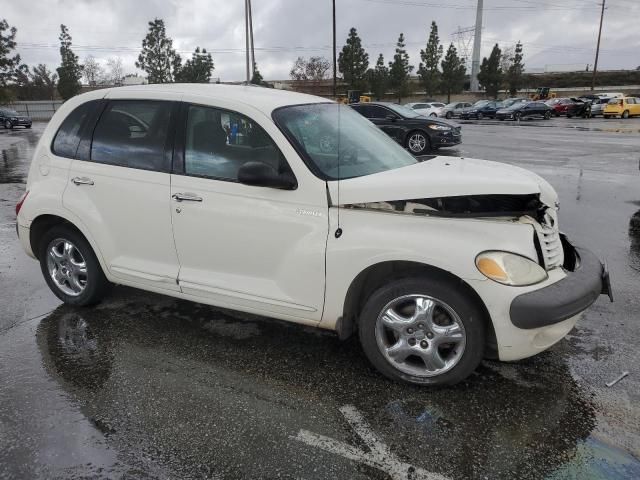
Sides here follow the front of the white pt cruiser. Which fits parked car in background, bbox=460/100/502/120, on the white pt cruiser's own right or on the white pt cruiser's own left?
on the white pt cruiser's own left

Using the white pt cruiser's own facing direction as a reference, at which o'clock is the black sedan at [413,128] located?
The black sedan is roughly at 8 o'clock from the white pt cruiser.

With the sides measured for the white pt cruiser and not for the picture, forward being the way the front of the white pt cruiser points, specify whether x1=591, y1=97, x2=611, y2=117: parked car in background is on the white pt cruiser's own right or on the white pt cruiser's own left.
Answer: on the white pt cruiser's own left

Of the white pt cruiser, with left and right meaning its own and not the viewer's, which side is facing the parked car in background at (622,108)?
left

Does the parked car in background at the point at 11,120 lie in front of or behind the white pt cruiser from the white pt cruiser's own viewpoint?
behind

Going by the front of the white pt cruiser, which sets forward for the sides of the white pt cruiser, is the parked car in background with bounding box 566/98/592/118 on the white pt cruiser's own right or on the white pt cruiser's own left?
on the white pt cruiser's own left

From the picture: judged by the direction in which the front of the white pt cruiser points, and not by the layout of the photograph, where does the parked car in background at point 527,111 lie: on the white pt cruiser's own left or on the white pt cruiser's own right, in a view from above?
on the white pt cruiser's own left

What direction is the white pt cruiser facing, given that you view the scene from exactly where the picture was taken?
facing the viewer and to the right of the viewer

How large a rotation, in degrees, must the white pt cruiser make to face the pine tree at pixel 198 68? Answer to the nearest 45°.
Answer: approximately 135° to its left

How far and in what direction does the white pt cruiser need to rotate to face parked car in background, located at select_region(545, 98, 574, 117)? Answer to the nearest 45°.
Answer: approximately 90° to its left

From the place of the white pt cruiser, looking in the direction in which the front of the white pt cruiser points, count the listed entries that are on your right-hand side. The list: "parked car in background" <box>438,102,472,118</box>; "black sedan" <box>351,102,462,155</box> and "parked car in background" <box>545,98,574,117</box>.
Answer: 0
